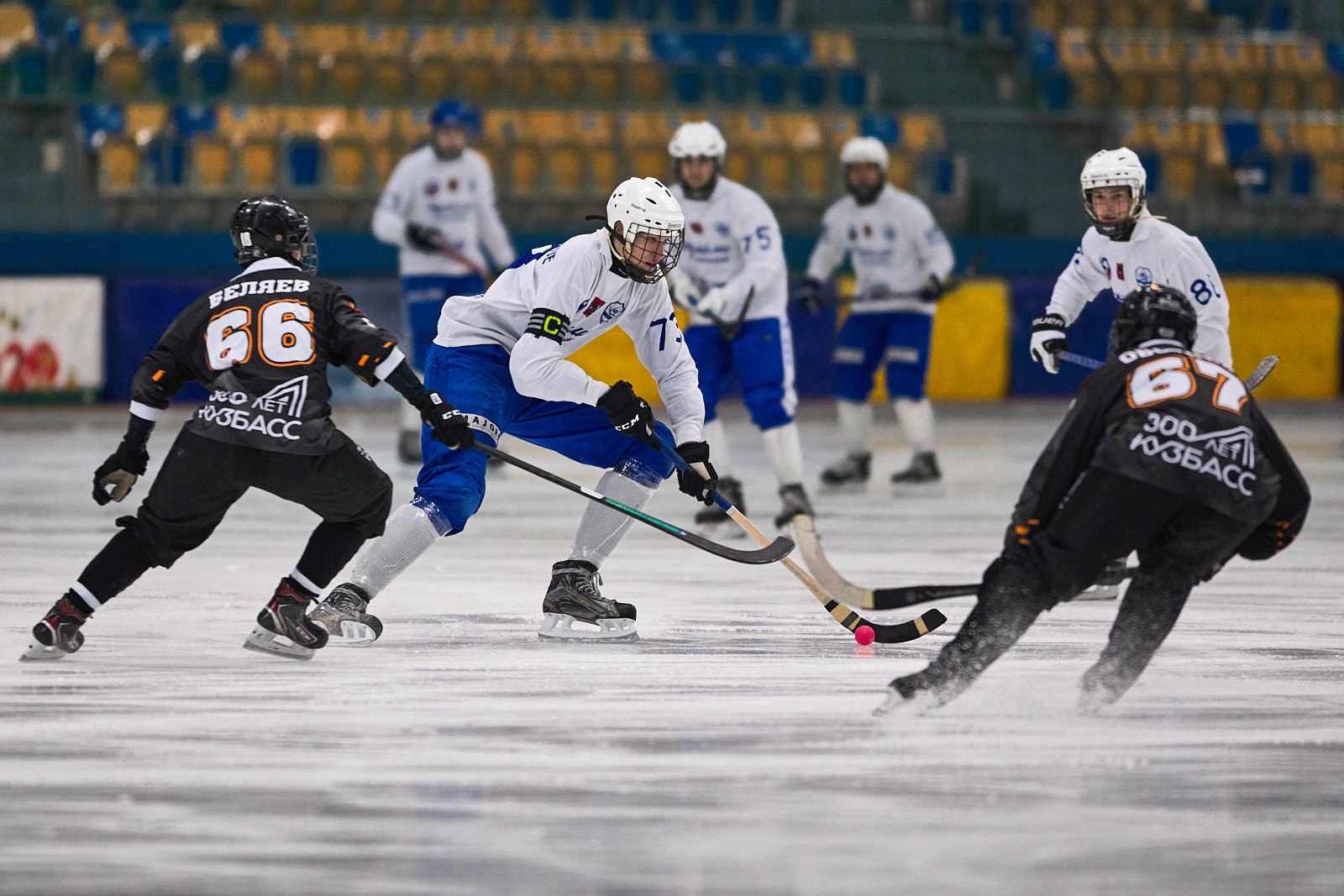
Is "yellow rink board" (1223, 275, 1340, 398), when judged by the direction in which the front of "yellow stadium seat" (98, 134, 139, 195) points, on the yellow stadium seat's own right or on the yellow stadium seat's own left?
on the yellow stadium seat's own left

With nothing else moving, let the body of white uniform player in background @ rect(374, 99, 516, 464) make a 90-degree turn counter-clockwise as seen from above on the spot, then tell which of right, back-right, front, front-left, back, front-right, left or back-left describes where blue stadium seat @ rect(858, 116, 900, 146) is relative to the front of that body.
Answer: front-left

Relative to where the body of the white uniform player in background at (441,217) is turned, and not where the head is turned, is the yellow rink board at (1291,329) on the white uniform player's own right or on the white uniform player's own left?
on the white uniform player's own left

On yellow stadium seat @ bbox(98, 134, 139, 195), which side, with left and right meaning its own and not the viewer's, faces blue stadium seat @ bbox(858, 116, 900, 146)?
left

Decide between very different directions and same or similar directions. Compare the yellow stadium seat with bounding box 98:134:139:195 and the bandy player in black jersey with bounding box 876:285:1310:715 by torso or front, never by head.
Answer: very different directions

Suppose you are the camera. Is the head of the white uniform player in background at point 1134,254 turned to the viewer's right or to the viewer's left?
to the viewer's left

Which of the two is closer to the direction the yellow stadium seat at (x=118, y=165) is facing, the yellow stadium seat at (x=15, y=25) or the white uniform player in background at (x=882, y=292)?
the white uniform player in background

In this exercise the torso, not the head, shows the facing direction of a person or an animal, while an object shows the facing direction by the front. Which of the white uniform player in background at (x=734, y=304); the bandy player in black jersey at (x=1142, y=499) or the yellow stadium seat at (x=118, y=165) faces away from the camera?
the bandy player in black jersey
